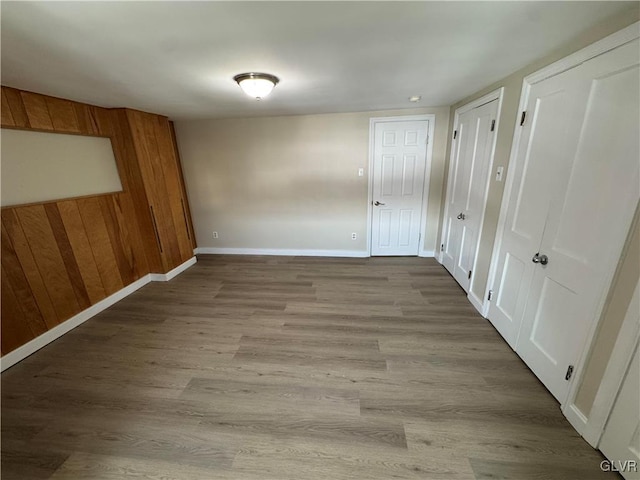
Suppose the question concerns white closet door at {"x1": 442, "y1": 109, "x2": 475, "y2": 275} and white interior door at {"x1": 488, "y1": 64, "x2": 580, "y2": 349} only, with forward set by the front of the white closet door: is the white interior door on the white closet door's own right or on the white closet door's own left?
on the white closet door's own left

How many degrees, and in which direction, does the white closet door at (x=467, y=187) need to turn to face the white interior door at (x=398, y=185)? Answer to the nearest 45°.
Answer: approximately 90° to its right

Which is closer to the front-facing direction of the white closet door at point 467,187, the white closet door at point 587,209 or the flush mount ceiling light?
the flush mount ceiling light

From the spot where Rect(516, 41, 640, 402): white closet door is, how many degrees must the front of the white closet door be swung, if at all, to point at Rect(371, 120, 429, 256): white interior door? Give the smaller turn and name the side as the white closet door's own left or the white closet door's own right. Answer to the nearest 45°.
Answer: approximately 90° to the white closet door's own right

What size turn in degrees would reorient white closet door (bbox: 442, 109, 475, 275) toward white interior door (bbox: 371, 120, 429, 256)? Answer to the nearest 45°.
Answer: approximately 45° to its right

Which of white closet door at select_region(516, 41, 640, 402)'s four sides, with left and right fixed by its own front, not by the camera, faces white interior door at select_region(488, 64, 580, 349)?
right

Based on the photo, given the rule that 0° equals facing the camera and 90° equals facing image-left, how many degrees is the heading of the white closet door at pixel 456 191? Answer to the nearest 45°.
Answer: approximately 45°

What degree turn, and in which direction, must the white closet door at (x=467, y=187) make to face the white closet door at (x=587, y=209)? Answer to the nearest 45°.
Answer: approximately 90° to its left

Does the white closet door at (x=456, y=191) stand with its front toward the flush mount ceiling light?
yes
